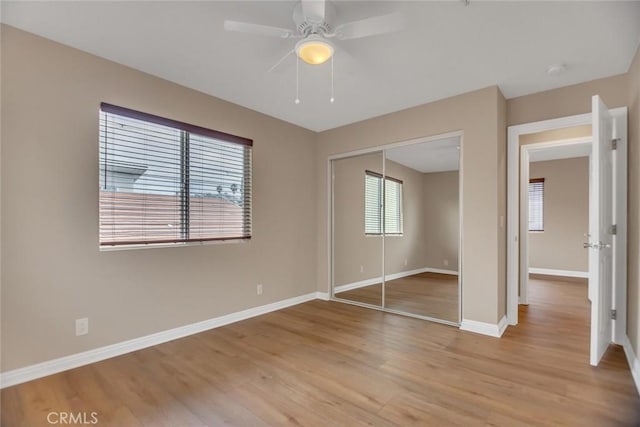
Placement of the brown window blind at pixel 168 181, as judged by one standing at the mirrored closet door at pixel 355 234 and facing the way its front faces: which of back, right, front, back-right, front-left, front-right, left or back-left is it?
front

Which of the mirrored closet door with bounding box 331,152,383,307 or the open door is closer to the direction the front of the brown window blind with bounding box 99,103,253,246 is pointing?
the open door

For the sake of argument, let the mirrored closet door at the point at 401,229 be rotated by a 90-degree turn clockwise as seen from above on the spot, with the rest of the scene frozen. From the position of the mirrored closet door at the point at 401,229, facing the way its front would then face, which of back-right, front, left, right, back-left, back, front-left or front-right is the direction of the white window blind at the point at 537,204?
right

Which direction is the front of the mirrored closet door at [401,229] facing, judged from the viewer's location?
facing the viewer and to the left of the viewer

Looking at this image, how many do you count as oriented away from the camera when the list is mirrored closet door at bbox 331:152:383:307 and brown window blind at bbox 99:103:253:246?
0

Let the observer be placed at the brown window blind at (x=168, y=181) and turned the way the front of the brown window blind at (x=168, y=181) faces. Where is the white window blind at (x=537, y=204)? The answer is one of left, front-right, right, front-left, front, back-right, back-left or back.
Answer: front-left

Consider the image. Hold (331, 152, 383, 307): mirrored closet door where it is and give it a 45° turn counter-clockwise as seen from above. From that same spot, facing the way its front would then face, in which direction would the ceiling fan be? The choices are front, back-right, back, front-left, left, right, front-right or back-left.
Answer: front

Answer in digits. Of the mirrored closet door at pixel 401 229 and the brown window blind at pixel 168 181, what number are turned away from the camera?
0

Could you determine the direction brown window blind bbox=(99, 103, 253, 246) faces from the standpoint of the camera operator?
facing the viewer and to the right of the viewer

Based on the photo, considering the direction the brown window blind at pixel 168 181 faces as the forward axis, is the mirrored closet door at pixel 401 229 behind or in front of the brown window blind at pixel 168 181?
in front

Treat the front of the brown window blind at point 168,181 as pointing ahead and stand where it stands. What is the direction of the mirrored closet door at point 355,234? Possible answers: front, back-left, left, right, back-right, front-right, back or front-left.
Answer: front-left

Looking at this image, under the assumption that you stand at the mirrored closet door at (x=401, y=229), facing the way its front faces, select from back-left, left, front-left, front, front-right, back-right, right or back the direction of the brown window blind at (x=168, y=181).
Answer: front

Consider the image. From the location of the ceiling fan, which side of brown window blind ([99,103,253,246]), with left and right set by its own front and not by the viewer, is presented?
front

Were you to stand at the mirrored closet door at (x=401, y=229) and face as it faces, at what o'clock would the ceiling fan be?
The ceiling fan is roughly at 11 o'clock from the mirrored closet door.

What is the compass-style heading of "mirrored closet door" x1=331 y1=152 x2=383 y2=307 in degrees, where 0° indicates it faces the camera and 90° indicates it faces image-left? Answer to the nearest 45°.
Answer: approximately 45°
